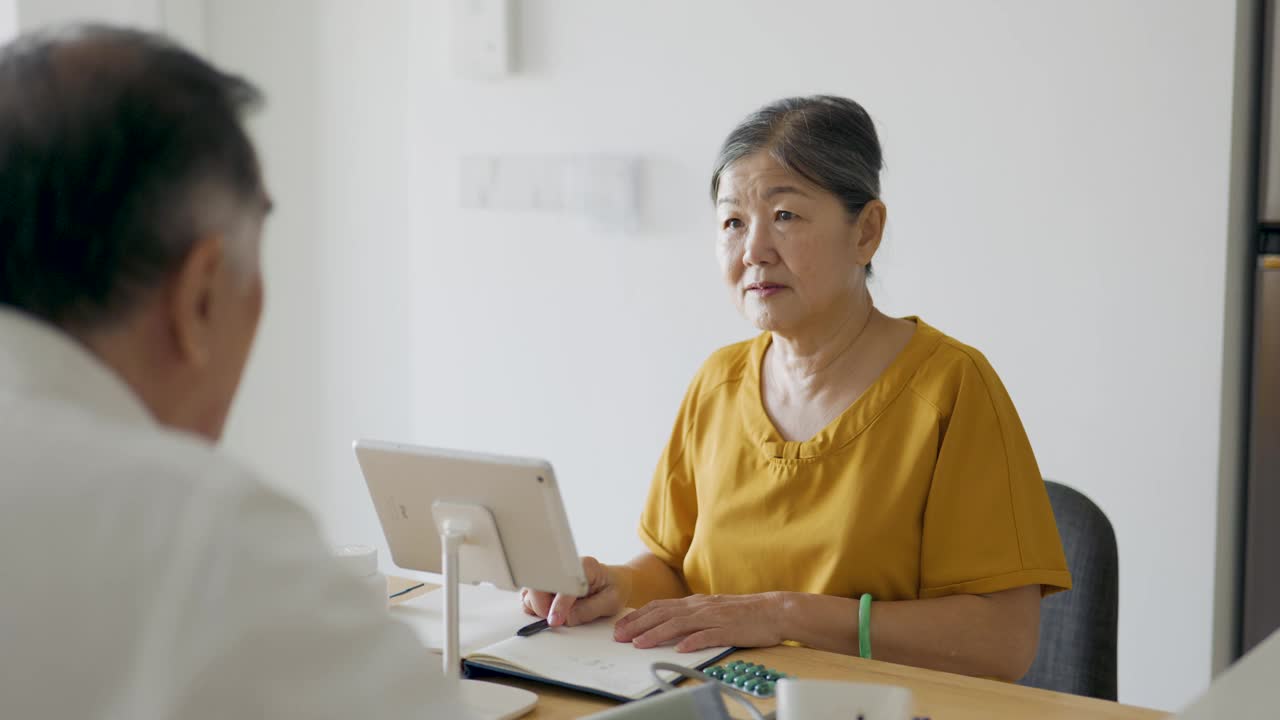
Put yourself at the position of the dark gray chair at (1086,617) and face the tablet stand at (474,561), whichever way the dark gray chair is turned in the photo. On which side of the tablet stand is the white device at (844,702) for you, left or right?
left

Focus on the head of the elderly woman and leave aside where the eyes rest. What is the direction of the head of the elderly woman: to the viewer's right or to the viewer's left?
to the viewer's left

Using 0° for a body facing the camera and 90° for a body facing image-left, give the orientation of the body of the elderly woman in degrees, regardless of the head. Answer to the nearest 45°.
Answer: approximately 45°

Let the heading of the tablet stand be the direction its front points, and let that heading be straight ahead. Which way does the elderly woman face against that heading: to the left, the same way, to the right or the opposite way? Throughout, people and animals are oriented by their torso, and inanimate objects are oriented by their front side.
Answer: the opposite way

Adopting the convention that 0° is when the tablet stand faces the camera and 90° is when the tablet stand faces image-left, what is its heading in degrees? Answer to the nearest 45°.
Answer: approximately 225°

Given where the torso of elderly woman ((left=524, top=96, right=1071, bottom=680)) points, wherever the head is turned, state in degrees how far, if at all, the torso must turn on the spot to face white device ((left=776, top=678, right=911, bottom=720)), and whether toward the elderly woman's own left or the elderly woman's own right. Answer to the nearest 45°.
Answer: approximately 45° to the elderly woman's own left
